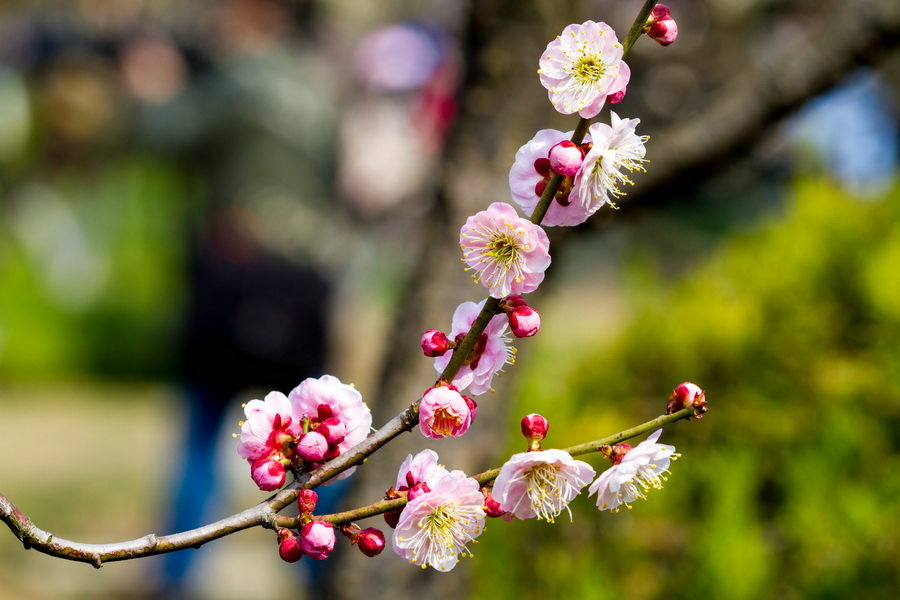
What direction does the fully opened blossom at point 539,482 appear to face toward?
toward the camera

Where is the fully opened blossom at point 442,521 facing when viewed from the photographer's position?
facing the viewer

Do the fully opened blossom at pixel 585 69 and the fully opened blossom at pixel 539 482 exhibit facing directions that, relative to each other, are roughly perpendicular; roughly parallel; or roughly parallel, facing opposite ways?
roughly parallel

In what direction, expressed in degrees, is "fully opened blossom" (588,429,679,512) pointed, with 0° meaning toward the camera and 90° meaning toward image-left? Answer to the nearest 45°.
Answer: approximately 315°

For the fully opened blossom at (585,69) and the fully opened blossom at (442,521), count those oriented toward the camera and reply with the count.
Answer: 2

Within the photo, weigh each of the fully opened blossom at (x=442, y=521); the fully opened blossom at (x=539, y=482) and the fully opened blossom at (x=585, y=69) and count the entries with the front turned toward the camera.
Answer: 3

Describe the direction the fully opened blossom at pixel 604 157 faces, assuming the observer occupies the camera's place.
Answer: facing the viewer and to the right of the viewer

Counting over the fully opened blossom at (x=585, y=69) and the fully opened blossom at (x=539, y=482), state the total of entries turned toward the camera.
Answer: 2
